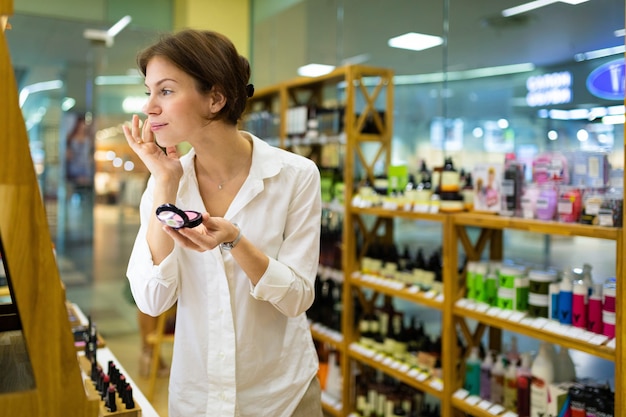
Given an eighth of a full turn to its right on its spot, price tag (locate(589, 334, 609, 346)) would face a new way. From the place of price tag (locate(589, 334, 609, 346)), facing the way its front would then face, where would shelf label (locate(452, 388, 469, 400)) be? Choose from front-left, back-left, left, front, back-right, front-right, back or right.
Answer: front-right

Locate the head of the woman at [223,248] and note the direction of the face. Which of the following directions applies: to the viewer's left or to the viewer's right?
to the viewer's left

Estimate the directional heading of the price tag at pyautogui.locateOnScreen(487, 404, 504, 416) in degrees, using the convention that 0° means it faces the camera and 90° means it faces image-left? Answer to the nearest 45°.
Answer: approximately 45°

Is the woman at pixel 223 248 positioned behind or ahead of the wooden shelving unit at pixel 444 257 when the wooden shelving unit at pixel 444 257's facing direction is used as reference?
ahead

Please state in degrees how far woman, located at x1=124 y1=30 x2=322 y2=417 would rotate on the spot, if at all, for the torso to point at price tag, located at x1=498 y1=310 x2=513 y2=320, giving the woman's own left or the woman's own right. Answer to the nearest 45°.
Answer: approximately 180°

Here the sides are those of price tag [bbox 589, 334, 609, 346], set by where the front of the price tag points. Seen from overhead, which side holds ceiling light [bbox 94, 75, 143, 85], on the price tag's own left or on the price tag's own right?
on the price tag's own right
